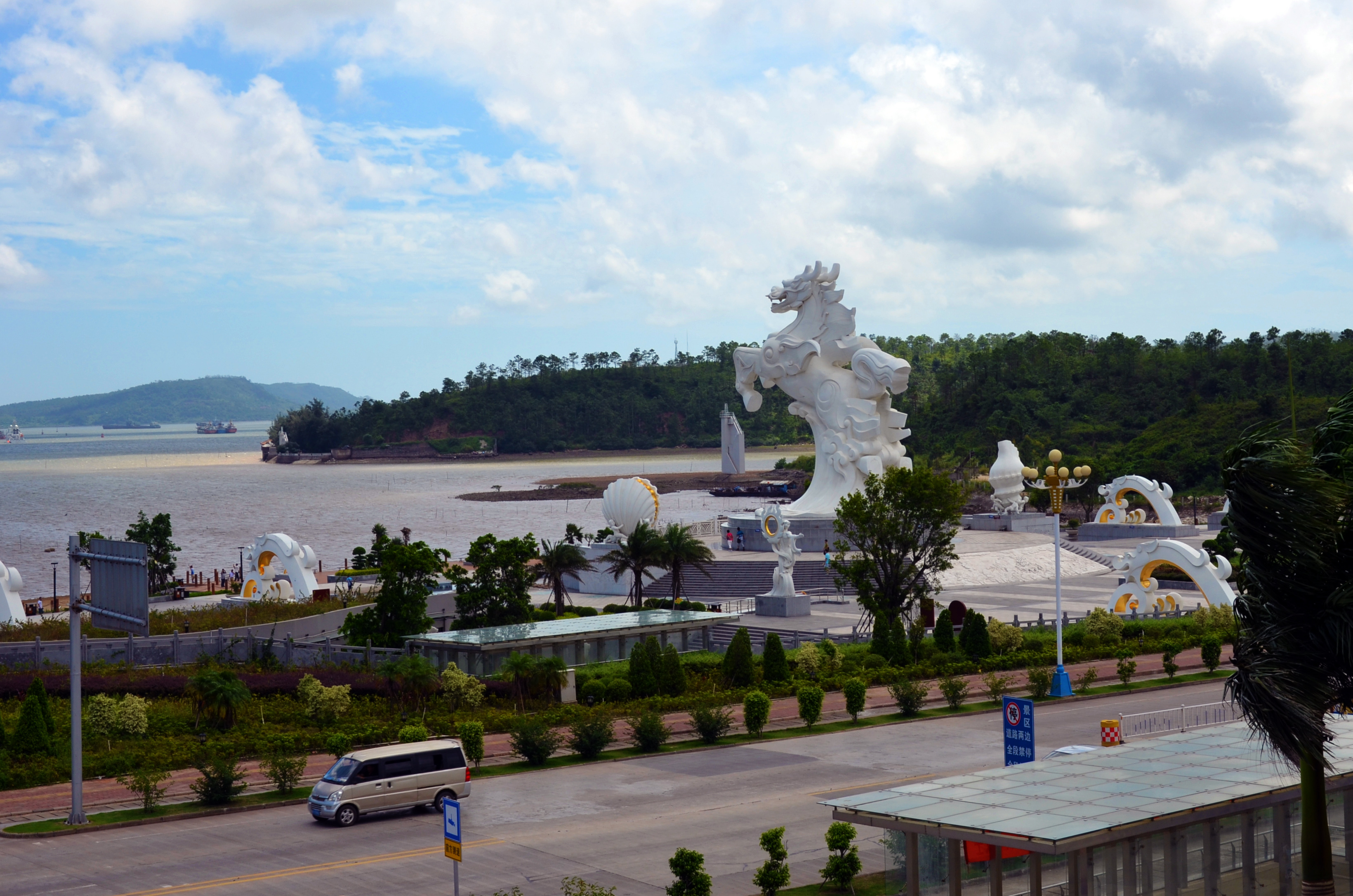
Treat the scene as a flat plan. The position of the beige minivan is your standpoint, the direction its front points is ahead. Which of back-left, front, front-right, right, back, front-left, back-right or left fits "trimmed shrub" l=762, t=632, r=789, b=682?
back

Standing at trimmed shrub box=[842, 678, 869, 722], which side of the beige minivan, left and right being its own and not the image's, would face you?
back

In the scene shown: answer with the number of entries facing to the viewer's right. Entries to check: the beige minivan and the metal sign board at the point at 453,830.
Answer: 0

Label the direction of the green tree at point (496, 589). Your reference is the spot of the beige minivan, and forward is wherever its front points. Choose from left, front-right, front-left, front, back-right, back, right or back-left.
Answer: back-right

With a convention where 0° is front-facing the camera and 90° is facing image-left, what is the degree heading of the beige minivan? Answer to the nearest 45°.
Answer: approximately 45°

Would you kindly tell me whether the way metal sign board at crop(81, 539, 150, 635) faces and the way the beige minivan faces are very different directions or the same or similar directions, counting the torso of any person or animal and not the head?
very different directions

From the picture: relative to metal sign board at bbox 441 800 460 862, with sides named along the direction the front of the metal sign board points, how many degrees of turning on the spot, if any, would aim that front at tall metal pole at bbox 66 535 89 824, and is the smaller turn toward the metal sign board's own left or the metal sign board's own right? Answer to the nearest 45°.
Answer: approximately 90° to the metal sign board's own right

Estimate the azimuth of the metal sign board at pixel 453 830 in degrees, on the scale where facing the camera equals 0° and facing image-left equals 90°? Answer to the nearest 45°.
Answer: approximately 45°
